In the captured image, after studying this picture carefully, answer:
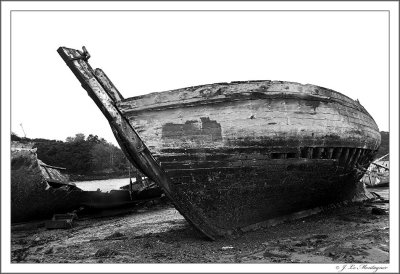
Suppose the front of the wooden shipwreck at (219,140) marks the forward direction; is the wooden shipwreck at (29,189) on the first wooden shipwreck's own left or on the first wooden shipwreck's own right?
on the first wooden shipwreck's own right

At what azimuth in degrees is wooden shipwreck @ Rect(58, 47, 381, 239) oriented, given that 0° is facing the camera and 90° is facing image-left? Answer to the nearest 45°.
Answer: approximately 45°
